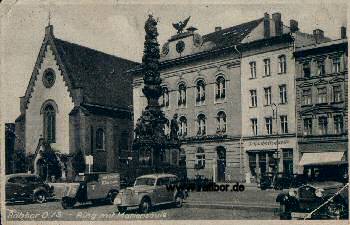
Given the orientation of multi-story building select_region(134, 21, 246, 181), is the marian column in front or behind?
in front

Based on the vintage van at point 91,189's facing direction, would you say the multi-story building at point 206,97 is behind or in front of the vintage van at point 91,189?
behind

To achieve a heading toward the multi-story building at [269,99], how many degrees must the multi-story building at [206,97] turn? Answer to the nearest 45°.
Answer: approximately 90° to its left

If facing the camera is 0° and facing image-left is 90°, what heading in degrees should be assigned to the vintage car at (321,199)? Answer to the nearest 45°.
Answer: approximately 45°

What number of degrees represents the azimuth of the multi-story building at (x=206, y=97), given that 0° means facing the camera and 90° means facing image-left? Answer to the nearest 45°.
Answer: approximately 45°

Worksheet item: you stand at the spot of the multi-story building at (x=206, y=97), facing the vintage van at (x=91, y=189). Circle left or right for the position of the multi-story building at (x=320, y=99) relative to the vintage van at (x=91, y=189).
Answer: left

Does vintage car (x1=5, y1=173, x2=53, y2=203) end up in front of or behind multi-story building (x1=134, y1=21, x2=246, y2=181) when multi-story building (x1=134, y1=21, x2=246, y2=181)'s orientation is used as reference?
in front

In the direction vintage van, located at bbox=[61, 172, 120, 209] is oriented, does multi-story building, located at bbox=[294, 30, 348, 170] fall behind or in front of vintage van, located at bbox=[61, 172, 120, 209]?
behind
